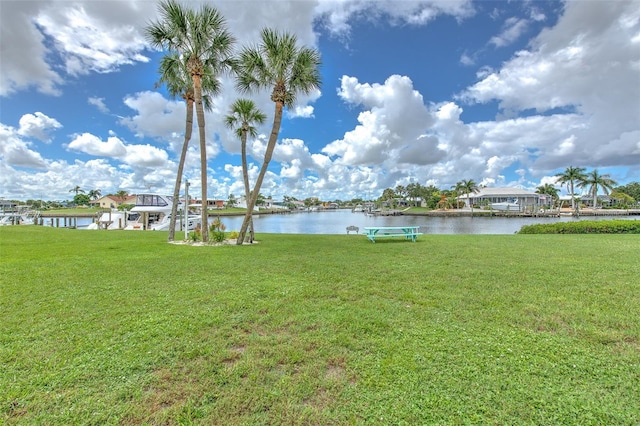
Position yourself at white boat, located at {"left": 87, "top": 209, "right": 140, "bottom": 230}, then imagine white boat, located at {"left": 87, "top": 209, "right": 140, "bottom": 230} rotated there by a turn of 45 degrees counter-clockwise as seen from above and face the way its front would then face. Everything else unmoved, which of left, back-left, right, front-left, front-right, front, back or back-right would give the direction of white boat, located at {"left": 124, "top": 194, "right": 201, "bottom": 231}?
front-right

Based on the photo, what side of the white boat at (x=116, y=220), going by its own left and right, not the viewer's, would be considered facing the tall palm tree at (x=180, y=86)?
right

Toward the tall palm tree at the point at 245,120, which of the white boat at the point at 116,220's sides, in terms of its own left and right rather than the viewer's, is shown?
left

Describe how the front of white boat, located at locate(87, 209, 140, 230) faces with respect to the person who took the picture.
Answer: facing to the left of the viewer

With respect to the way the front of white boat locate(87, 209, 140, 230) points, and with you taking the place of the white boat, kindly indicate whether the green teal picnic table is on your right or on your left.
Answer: on your left

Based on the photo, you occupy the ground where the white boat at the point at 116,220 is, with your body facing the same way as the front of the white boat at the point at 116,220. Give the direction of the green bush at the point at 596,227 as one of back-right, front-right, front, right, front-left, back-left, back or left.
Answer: back-left

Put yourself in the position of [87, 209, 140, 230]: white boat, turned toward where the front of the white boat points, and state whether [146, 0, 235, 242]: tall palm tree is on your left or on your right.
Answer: on your left
